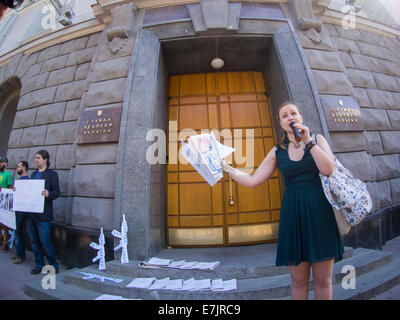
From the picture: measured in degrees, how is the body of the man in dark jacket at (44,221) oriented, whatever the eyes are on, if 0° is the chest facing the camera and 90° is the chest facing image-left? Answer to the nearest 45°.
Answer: approximately 45°

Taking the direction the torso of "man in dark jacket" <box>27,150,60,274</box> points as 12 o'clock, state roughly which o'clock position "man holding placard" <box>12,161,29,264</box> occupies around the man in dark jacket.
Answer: The man holding placard is roughly at 4 o'clock from the man in dark jacket.

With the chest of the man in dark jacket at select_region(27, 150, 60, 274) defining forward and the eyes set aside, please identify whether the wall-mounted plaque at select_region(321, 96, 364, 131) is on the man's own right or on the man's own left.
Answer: on the man's own left

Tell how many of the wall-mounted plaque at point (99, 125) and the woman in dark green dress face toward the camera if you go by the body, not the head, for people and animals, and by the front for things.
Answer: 2

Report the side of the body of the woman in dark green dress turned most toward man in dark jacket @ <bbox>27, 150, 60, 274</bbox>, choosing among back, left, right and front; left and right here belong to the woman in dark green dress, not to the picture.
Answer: right

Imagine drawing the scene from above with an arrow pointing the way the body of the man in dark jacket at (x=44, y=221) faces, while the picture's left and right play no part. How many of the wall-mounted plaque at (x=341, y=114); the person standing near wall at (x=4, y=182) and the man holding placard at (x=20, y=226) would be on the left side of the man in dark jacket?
1
